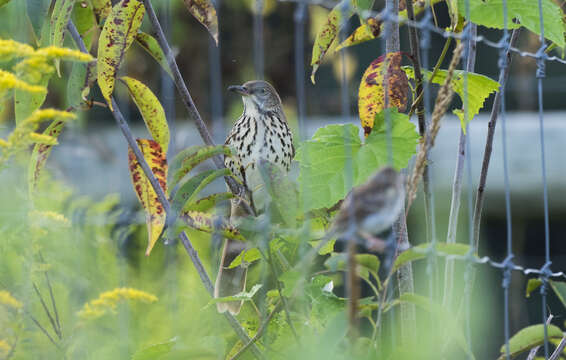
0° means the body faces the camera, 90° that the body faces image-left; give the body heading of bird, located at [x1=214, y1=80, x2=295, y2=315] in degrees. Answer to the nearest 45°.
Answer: approximately 45°

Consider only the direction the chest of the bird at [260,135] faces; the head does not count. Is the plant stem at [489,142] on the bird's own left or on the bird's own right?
on the bird's own left

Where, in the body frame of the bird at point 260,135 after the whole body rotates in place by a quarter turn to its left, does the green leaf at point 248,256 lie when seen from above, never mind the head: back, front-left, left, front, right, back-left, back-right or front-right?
front-right

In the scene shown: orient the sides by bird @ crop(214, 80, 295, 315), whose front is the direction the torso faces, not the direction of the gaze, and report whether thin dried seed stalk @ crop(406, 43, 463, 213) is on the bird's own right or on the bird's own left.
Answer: on the bird's own left

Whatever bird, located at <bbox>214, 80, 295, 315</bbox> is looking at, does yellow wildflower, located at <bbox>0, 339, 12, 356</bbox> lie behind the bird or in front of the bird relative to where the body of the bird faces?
in front

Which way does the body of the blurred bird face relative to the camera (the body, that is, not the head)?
to the viewer's right

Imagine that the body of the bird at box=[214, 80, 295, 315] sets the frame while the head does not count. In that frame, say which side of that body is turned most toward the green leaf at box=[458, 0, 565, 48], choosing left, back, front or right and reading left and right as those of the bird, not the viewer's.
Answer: left

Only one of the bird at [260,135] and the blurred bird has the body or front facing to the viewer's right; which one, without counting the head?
the blurred bird
